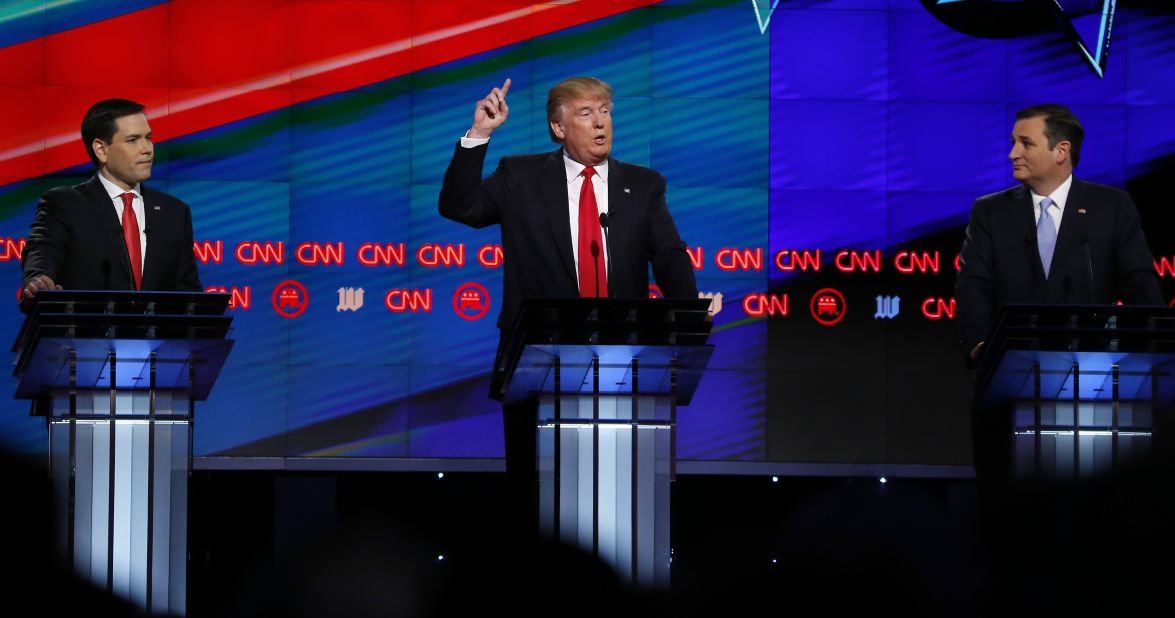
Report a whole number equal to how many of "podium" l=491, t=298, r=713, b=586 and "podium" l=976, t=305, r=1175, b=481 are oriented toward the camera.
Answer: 2

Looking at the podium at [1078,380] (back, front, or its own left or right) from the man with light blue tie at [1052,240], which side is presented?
back

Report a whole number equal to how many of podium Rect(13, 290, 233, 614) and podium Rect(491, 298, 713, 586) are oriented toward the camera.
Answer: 2

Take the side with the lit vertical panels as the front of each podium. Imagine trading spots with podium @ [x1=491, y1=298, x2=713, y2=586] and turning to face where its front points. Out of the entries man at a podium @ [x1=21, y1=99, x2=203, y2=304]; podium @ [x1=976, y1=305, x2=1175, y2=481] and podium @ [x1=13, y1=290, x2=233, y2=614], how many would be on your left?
1

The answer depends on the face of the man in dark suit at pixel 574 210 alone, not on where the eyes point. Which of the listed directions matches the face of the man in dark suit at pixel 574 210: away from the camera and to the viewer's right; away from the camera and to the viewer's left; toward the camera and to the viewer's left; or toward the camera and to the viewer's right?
toward the camera and to the viewer's right

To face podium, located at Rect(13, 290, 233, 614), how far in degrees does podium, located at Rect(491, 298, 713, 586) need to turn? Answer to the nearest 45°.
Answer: approximately 90° to its right

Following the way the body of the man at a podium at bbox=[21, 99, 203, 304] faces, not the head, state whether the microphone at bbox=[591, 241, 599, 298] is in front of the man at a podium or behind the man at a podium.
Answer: in front

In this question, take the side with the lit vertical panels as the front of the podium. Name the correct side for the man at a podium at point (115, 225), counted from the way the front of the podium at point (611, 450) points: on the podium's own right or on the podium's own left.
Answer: on the podium's own right

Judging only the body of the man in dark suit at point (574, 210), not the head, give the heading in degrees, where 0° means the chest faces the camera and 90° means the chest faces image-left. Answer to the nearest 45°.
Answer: approximately 0°

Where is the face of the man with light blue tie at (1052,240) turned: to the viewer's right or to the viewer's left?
to the viewer's left

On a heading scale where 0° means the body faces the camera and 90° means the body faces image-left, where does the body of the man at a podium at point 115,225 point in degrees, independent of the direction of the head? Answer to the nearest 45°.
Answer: approximately 315°

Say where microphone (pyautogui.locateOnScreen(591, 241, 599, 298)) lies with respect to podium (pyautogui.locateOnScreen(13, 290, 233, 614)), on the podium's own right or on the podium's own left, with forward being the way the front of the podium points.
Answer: on the podium's own left
